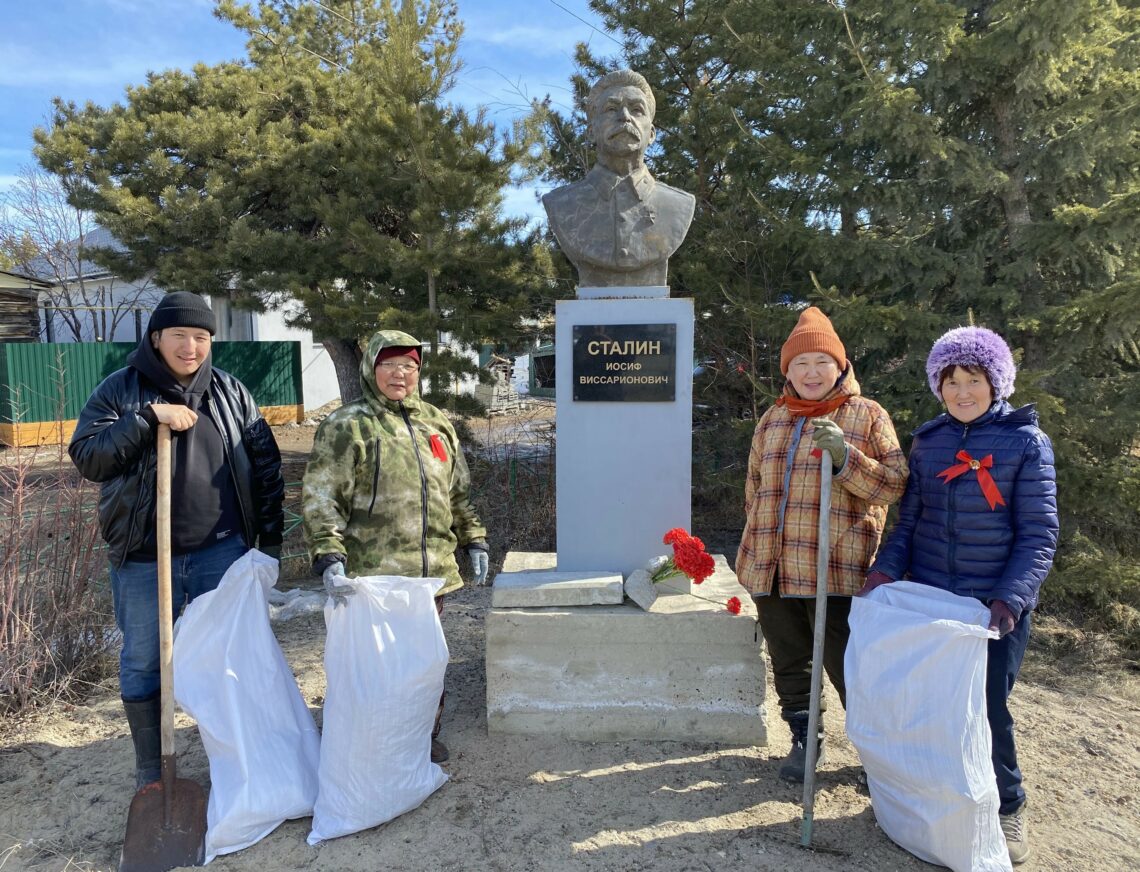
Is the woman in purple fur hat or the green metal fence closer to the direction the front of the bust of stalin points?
the woman in purple fur hat

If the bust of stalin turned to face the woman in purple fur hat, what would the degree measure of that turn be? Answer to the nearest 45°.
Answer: approximately 45° to its left

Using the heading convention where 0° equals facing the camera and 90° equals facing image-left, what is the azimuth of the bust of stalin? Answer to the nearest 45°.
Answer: approximately 0°

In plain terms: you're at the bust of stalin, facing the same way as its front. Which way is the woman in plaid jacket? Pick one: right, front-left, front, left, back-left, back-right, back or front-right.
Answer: front-left

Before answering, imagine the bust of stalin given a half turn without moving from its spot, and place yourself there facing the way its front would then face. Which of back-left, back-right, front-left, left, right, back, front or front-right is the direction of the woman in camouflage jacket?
back-left
